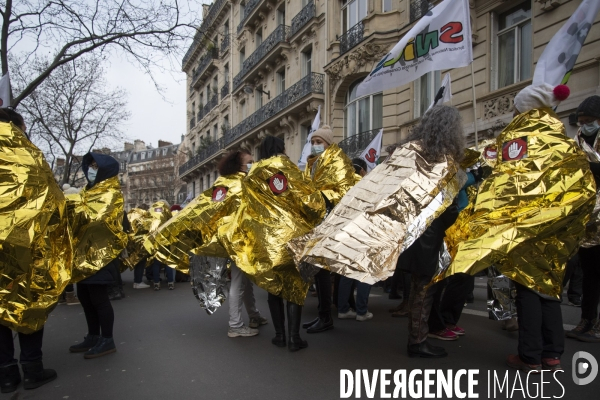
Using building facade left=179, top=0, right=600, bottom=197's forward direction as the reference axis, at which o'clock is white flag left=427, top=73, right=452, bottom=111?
The white flag is roughly at 10 o'clock from the building facade.

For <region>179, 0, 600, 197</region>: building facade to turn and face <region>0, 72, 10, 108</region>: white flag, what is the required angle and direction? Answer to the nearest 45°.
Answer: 0° — it already faces it

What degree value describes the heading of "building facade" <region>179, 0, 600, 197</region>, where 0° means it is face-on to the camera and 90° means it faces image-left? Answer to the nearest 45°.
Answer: approximately 45°
